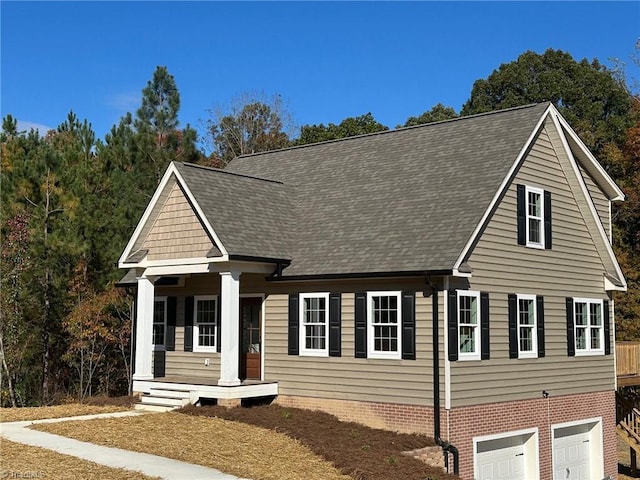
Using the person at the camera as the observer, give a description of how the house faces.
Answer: facing the viewer and to the left of the viewer
